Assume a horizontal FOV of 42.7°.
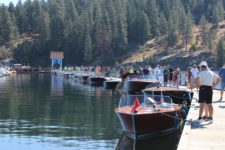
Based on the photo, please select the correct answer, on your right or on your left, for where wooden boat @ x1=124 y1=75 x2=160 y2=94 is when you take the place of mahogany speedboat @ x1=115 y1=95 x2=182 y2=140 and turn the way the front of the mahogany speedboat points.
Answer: on your right

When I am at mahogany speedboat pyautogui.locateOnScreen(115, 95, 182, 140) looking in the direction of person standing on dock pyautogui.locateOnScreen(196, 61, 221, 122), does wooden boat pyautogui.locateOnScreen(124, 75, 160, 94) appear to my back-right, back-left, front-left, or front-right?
back-left
